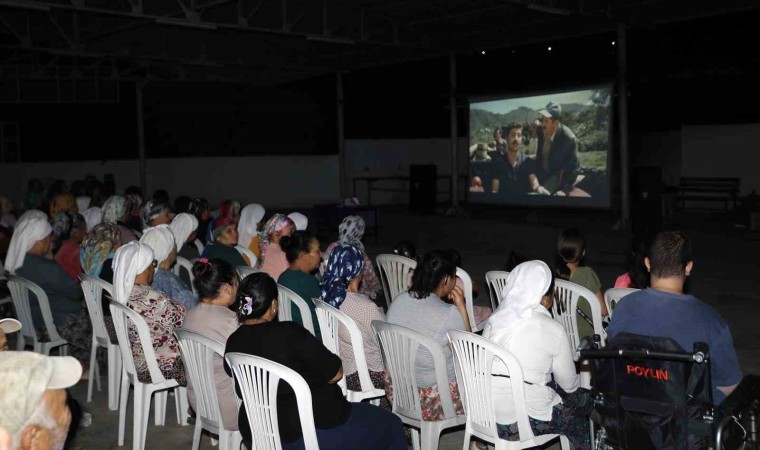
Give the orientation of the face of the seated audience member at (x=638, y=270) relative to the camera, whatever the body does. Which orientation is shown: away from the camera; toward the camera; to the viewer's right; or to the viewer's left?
away from the camera

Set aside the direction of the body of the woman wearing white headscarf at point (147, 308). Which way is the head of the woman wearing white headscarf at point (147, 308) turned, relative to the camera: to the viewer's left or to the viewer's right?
to the viewer's right

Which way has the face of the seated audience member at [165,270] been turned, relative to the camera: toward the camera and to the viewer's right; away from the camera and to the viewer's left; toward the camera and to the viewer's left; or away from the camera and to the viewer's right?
away from the camera and to the viewer's right

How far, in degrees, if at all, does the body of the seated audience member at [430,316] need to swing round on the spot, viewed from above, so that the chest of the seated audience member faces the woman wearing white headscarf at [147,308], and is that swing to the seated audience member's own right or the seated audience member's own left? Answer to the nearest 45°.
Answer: approximately 135° to the seated audience member's own left

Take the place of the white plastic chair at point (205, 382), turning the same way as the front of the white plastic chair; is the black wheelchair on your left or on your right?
on your right

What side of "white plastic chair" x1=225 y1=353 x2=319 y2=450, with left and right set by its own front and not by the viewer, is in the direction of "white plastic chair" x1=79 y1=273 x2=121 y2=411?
left

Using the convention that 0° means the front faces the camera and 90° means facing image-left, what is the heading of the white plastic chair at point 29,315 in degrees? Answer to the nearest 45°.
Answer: approximately 225°

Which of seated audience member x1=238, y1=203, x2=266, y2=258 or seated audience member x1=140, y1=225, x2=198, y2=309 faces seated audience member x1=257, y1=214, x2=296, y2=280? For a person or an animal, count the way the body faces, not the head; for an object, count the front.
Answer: seated audience member x1=140, y1=225, x2=198, y2=309

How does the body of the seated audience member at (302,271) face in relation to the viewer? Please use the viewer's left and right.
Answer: facing away from the viewer and to the right of the viewer

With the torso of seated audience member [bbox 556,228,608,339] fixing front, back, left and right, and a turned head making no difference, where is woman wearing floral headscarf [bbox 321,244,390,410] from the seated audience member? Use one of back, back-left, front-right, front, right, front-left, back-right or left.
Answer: back-left

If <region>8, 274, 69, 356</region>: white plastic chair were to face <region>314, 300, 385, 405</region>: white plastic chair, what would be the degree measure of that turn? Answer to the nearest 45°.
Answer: approximately 90° to its right

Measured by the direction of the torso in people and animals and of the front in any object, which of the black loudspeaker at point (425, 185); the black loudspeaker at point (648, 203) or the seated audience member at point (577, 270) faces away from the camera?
the seated audience member

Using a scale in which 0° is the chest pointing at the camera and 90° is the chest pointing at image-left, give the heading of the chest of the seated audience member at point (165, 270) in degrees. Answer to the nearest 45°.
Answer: approximately 225°

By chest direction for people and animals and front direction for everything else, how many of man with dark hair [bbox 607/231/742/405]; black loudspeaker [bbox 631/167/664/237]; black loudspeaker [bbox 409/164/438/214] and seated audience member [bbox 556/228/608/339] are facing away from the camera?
2

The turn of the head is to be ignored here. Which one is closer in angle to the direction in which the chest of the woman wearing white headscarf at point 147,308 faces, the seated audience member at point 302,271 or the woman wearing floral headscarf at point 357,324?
the seated audience member

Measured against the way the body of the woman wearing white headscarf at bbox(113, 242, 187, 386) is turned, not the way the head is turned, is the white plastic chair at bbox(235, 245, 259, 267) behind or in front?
in front
